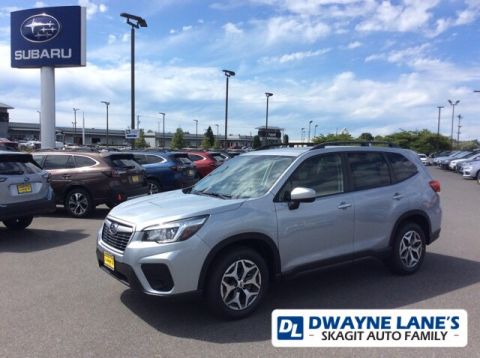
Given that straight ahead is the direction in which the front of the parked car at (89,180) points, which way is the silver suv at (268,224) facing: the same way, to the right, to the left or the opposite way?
to the left

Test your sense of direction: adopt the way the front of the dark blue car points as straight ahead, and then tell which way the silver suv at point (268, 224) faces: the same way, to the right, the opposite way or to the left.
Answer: to the left

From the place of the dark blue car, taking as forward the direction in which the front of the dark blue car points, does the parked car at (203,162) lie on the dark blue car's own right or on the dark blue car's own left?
on the dark blue car's own right

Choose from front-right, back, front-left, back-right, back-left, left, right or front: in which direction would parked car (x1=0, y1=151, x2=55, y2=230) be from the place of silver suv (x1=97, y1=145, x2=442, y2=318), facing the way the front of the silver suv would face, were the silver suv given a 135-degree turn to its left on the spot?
back-left

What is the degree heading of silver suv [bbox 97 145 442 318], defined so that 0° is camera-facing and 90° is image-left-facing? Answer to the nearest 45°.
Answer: approximately 45°

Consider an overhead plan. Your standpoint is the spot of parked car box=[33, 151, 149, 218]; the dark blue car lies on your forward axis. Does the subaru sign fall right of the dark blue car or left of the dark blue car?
left

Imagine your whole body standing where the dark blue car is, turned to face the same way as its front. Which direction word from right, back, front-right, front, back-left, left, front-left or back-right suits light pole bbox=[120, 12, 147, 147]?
front-right

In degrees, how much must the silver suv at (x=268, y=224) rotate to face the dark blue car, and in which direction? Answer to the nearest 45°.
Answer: approximately 135° to its right

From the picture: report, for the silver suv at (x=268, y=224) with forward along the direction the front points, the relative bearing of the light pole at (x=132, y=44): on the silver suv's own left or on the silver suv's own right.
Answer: on the silver suv's own right

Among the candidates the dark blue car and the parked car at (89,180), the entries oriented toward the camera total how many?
0

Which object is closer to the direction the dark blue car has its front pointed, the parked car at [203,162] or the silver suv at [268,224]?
the parked car

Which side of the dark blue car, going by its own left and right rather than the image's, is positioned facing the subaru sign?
front

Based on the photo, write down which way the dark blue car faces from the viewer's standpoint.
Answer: facing away from the viewer and to the left of the viewer

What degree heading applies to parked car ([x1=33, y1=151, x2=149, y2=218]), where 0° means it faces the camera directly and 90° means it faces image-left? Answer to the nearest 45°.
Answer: approximately 135°
